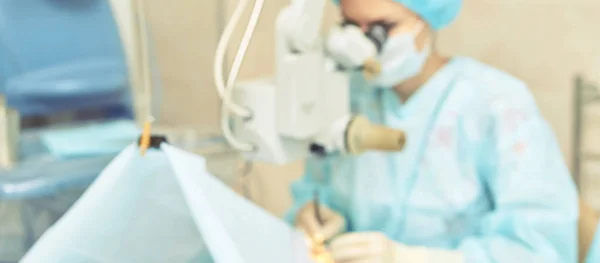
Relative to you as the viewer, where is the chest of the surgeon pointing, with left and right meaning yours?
facing the viewer and to the left of the viewer

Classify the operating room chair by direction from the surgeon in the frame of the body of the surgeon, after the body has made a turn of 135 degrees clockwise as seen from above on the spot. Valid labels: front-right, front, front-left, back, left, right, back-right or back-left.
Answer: left
